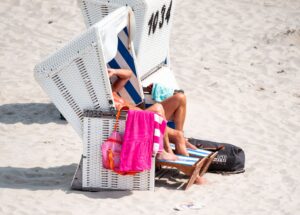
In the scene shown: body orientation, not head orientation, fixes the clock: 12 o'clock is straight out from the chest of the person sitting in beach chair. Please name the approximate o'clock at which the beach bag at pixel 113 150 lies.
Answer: The beach bag is roughly at 4 o'clock from the person sitting in beach chair.

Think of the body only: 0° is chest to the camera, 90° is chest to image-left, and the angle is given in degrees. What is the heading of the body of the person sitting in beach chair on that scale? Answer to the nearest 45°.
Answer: approximately 270°

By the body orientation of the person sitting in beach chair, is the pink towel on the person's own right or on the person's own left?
on the person's own right
